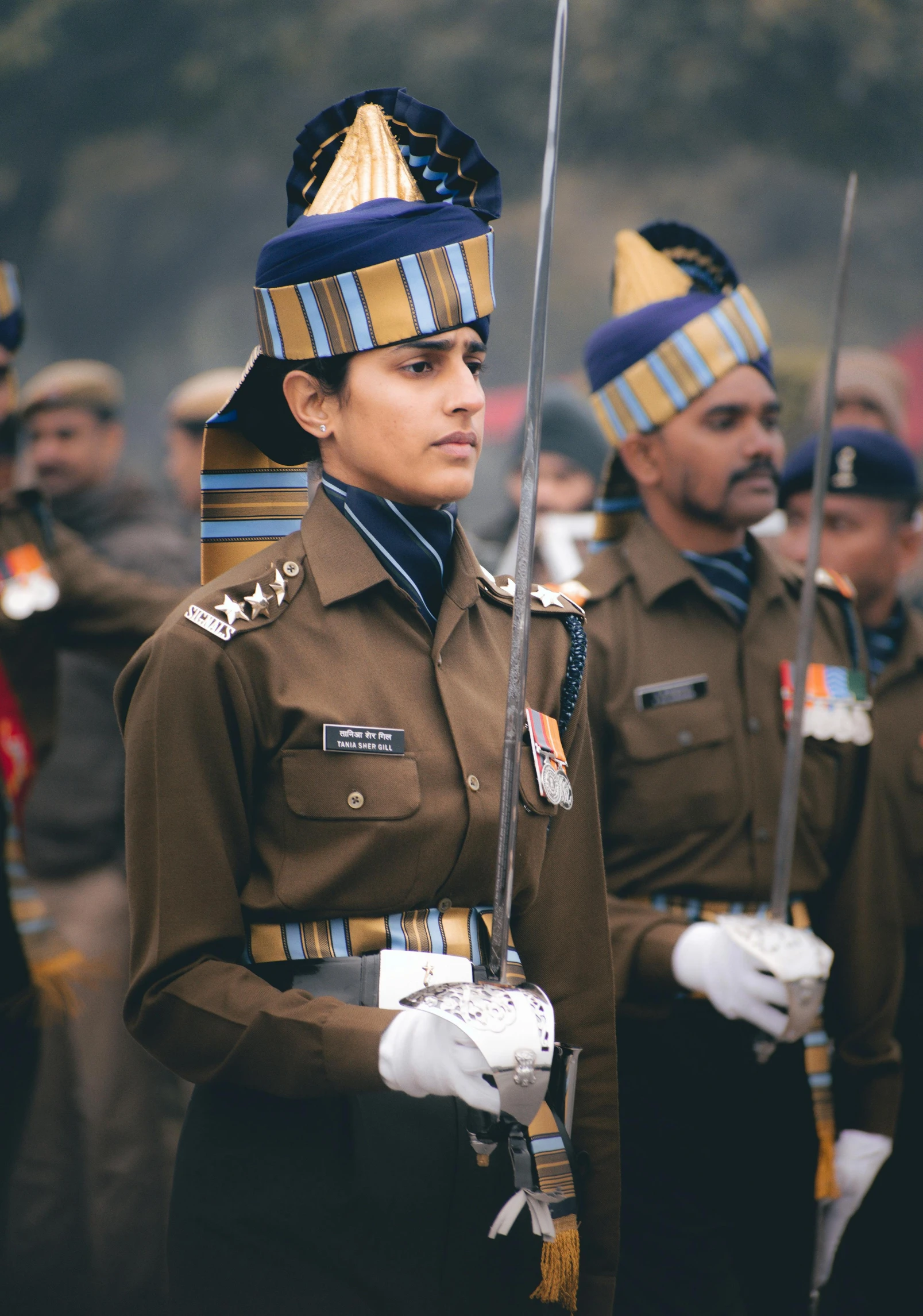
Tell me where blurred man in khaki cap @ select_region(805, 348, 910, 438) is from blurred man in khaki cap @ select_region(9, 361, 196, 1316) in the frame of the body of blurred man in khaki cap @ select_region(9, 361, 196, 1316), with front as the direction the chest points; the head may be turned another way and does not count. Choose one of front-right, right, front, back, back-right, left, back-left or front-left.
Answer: back-left

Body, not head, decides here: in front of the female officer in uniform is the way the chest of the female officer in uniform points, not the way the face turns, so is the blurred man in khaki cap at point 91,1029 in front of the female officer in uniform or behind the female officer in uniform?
behind

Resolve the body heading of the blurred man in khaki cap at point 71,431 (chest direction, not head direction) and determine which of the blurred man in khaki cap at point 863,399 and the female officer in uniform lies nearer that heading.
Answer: the female officer in uniform

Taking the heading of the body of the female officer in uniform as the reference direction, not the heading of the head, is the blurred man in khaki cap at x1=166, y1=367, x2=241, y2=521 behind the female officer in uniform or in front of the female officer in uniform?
behind

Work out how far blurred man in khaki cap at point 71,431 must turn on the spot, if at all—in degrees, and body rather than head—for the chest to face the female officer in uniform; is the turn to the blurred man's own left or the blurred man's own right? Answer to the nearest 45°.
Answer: approximately 45° to the blurred man's own left

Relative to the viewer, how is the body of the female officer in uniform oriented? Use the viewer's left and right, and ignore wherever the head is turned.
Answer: facing the viewer and to the right of the viewer

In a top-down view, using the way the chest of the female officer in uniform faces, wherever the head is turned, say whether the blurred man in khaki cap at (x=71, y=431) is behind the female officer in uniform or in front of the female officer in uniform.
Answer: behind

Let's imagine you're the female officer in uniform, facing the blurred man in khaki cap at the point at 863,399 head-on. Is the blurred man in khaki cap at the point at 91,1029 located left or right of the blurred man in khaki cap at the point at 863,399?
left

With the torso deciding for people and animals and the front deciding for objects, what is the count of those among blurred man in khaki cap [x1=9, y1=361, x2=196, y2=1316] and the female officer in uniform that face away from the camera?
0

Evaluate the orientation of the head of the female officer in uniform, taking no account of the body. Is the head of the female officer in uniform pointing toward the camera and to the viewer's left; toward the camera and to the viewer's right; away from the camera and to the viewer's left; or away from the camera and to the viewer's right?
toward the camera and to the viewer's right
